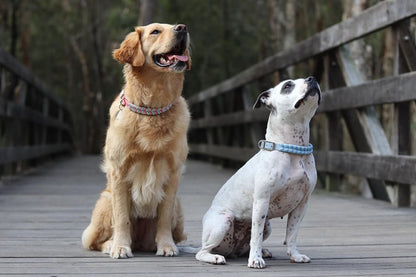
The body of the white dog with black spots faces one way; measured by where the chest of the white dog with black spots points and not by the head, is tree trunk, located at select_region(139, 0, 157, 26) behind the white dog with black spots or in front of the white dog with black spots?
behind

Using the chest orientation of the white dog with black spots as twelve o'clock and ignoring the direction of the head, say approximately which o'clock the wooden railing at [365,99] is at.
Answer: The wooden railing is roughly at 8 o'clock from the white dog with black spots.

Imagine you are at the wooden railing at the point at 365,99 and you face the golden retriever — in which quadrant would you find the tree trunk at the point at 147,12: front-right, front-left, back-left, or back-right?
back-right

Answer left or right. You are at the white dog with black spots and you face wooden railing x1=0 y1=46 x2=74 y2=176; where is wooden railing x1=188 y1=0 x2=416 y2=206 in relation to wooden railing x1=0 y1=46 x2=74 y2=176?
right

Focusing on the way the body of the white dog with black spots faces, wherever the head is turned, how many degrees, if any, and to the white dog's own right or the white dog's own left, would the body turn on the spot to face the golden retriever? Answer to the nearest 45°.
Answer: approximately 180°

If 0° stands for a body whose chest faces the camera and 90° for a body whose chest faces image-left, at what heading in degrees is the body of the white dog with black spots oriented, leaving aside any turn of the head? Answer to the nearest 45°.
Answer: approximately 315°

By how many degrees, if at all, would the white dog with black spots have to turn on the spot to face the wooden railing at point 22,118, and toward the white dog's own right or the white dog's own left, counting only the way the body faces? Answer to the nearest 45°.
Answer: approximately 180°

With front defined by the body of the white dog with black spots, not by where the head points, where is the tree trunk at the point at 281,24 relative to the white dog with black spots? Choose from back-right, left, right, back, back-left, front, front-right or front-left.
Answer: back-left
